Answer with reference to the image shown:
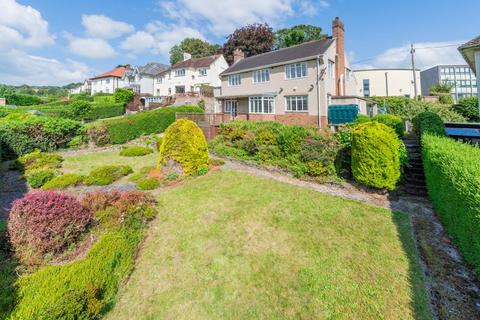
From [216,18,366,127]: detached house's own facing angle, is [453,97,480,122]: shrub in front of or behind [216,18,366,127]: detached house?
behind

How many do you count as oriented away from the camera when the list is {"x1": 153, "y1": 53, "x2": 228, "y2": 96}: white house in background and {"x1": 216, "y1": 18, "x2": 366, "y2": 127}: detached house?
0

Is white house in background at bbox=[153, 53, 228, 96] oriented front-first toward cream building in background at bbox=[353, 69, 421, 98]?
no

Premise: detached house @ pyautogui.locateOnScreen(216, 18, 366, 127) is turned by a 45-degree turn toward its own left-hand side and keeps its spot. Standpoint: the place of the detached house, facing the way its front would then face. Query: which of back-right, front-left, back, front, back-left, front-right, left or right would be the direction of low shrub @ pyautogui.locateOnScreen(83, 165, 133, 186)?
front-right

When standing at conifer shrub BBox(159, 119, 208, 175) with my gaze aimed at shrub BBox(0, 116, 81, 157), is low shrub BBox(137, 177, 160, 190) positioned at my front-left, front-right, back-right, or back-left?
front-left

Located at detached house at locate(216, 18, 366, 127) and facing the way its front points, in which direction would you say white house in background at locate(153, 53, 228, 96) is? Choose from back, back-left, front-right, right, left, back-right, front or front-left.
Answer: right

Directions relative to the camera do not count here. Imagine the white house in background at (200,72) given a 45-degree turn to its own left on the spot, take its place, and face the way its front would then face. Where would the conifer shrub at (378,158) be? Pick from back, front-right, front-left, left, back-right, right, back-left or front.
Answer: front

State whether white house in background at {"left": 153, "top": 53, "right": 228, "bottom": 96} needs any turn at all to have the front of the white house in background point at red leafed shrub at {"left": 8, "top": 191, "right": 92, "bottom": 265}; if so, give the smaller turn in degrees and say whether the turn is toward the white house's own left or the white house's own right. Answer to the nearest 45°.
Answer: approximately 45° to the white house's own left

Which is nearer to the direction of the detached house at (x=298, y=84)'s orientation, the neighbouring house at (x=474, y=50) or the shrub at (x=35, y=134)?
the shrub

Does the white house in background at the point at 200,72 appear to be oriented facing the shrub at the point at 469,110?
no

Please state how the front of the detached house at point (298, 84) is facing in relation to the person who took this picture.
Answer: facing the viewer and to the left of the viewer

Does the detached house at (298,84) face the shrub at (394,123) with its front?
no

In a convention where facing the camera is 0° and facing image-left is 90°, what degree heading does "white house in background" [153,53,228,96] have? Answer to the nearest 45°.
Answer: approximately 45°

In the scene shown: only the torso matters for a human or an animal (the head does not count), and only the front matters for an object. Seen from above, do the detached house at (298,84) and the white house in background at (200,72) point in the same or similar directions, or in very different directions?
same or similar directions

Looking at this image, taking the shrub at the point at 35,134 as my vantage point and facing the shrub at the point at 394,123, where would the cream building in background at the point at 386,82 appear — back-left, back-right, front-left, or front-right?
front-left

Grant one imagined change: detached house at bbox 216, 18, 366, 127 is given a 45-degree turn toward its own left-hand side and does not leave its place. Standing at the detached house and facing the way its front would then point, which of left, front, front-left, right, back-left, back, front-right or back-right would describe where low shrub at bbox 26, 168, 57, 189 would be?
front-right

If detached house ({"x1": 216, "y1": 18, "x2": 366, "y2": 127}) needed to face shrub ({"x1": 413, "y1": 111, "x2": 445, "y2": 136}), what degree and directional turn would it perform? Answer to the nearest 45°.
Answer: approximately 90° to its left
